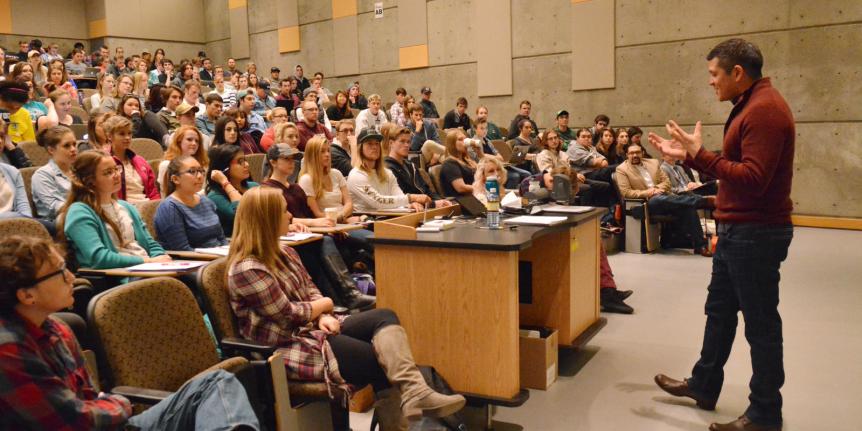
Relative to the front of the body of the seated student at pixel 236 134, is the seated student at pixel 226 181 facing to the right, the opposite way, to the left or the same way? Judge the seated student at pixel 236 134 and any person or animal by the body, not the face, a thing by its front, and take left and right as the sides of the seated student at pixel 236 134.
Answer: the same way

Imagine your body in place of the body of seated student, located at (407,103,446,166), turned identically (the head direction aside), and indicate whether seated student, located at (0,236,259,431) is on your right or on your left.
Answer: on your right

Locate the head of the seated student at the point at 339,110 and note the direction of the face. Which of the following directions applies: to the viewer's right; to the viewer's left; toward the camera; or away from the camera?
toward the camera

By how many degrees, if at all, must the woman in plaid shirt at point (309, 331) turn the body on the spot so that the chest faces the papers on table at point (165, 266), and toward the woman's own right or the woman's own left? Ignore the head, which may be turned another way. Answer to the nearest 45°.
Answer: approximately 135° to the woman's own left

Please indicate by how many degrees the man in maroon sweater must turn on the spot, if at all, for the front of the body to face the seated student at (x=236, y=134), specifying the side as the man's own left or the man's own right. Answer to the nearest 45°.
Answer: approximately 45° to the man's own right

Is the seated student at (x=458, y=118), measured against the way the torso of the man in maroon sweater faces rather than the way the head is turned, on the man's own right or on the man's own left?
on the man's own right

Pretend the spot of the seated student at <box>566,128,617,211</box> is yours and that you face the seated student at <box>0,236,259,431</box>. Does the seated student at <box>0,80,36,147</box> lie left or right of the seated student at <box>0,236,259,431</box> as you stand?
right

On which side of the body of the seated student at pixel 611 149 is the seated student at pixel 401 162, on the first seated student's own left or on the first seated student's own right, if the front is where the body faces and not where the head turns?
on the first seated student's own right

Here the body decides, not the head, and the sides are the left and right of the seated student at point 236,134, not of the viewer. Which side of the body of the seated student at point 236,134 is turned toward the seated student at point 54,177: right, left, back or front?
right

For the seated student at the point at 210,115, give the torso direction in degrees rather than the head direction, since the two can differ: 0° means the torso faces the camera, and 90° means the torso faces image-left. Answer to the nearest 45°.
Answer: approximately 315°

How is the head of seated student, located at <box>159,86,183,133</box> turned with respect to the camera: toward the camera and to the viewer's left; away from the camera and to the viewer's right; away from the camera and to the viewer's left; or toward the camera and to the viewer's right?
toward the camera and to the viewer's right

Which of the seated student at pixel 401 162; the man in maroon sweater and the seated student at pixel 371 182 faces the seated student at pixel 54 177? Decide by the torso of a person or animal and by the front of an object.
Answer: the man in maroon sweater

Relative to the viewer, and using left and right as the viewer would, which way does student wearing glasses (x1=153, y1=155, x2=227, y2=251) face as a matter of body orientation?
facing the viewer and to the right of the viewer

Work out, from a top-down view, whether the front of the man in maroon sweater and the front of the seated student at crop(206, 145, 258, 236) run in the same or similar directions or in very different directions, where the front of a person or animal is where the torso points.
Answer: very different directions

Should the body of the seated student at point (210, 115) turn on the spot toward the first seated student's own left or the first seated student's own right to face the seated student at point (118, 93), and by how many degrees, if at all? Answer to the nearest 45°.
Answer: approximately 180°
